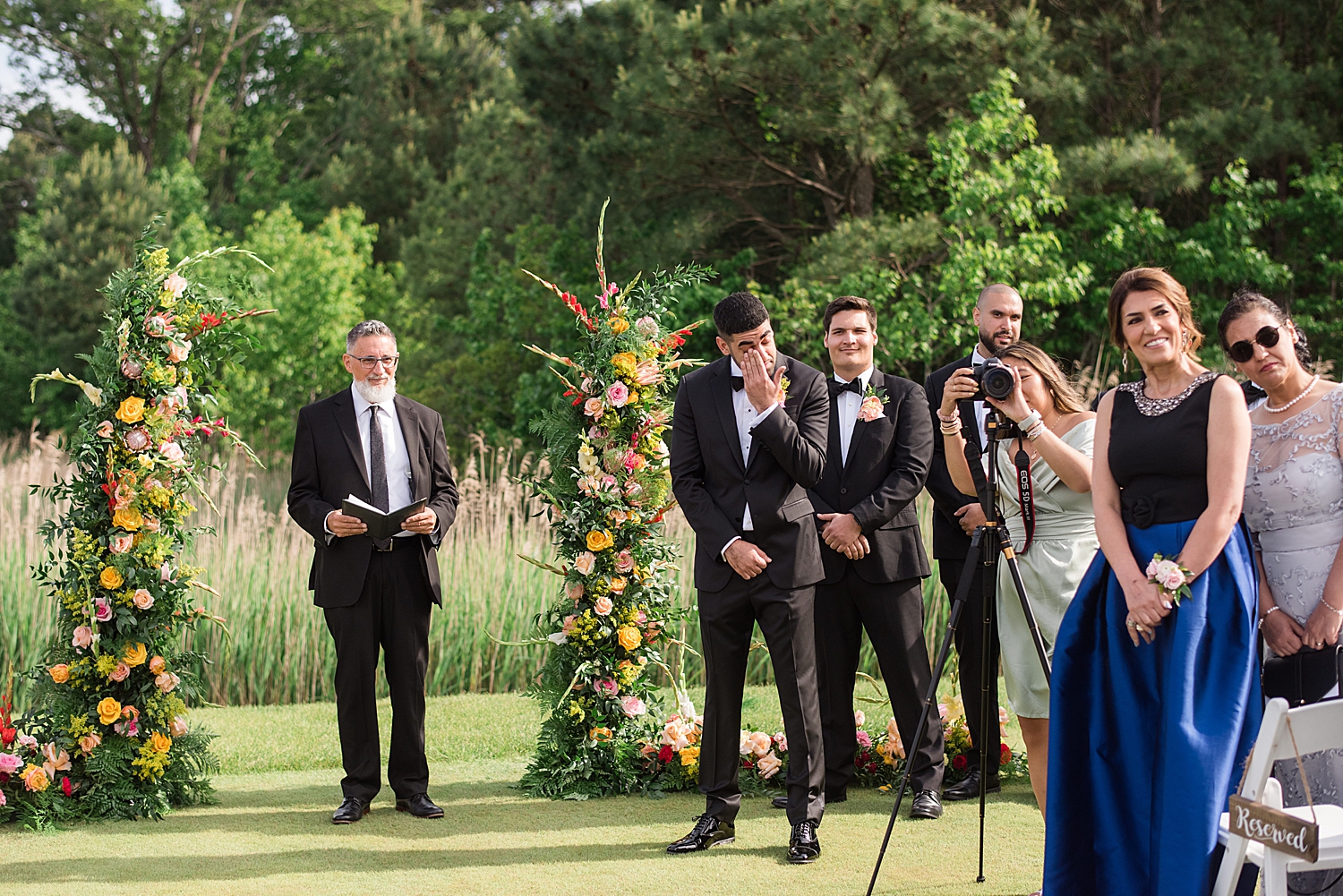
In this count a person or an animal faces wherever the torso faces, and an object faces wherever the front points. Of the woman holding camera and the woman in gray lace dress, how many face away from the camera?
0

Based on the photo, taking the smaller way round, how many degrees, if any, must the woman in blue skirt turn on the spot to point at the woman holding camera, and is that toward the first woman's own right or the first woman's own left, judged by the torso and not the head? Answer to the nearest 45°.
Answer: approximately 90° to the first woman's own right

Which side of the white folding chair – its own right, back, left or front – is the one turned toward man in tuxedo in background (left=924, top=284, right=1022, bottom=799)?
front

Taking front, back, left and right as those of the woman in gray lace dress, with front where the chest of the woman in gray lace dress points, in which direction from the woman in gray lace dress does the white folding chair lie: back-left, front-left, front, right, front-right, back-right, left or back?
front-left

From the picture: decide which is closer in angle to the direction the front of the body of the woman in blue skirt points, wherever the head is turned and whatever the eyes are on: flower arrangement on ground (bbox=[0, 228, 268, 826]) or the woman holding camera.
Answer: the flower arrangement on ground

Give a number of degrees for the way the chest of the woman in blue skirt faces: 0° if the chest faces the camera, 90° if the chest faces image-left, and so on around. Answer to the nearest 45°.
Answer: approximately 45°

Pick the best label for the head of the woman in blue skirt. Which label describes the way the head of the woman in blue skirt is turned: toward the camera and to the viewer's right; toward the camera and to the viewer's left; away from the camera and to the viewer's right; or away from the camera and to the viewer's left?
toward the camera and to the viewer's left

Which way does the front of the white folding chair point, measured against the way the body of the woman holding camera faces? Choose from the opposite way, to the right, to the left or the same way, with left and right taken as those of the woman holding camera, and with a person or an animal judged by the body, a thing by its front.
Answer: to the right

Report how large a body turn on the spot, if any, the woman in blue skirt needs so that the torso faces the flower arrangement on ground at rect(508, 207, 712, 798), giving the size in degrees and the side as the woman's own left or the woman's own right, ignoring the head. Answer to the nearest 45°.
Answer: approximately 90° to the woman's own right

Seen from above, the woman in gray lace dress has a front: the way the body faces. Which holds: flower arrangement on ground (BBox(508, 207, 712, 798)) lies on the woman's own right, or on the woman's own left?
on the woman's own right

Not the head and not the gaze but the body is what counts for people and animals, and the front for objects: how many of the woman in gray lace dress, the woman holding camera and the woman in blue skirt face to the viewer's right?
0

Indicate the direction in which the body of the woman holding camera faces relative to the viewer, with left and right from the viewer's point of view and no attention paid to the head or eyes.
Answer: facing the viewer and to the left of the viewer
